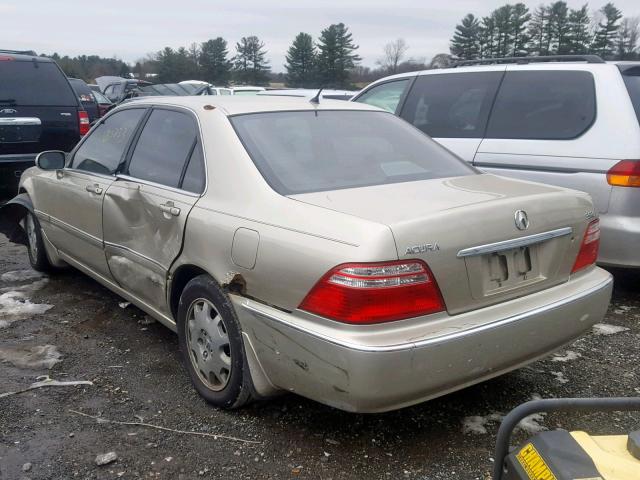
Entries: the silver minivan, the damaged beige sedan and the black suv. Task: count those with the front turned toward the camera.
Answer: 0

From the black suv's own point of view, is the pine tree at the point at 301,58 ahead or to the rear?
ahead

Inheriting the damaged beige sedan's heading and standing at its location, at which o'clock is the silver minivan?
The silver minivan is roughly at 3 o'clock from the damaged beige sedan.

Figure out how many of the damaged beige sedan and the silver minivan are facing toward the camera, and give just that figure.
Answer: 0

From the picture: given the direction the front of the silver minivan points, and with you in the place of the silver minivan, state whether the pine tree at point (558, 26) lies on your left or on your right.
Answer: on your right

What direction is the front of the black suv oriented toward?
away from the camera

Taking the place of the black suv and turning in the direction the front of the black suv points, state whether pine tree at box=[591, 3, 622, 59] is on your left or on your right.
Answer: on your right

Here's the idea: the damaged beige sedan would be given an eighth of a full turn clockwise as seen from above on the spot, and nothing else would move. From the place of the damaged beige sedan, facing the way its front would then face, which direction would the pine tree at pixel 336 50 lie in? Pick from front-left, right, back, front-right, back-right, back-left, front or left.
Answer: front

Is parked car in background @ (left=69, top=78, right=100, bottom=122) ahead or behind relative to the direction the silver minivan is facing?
ahead

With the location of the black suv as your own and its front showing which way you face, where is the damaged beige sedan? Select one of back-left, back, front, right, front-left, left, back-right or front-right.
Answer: back

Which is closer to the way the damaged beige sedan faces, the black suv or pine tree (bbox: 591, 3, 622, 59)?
the black suv

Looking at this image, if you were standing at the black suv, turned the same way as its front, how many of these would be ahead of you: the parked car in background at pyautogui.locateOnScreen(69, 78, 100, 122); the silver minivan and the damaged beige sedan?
1
